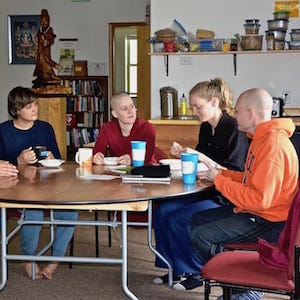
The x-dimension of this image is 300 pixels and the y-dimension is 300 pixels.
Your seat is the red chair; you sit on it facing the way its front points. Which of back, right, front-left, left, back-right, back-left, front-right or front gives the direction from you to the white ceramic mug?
front-right

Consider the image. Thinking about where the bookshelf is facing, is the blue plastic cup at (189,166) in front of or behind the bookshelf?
in front

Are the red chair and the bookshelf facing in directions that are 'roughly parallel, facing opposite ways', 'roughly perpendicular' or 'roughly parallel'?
roughly perpendicular

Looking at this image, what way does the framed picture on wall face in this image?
toward the camera

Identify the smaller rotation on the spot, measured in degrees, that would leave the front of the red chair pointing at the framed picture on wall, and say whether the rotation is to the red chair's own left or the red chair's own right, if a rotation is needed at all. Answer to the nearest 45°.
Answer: approximately 45° to the red chair's own right

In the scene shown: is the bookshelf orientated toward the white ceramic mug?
yes

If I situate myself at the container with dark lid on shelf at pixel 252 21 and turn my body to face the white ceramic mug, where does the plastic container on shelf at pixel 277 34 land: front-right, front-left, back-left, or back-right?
back-left

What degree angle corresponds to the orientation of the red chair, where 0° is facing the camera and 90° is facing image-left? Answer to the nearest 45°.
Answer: approximately 90°

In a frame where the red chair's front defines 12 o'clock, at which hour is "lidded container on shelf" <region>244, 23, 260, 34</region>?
The lidded container on shelf is roughly at 3 o'clock from the red chair.

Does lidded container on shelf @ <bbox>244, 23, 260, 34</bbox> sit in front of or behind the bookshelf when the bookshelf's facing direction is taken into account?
in front

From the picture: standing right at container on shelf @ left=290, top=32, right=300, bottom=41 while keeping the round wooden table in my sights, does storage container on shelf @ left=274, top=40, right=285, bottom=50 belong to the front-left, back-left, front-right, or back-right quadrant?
front-right

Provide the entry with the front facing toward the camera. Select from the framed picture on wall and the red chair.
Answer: the framed picture on wall

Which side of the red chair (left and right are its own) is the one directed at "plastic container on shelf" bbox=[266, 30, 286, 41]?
right

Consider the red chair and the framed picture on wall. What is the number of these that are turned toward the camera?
1

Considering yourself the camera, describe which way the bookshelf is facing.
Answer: facing the viewer

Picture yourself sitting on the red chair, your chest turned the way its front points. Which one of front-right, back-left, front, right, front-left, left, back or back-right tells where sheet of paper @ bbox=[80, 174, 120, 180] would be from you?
front-right
